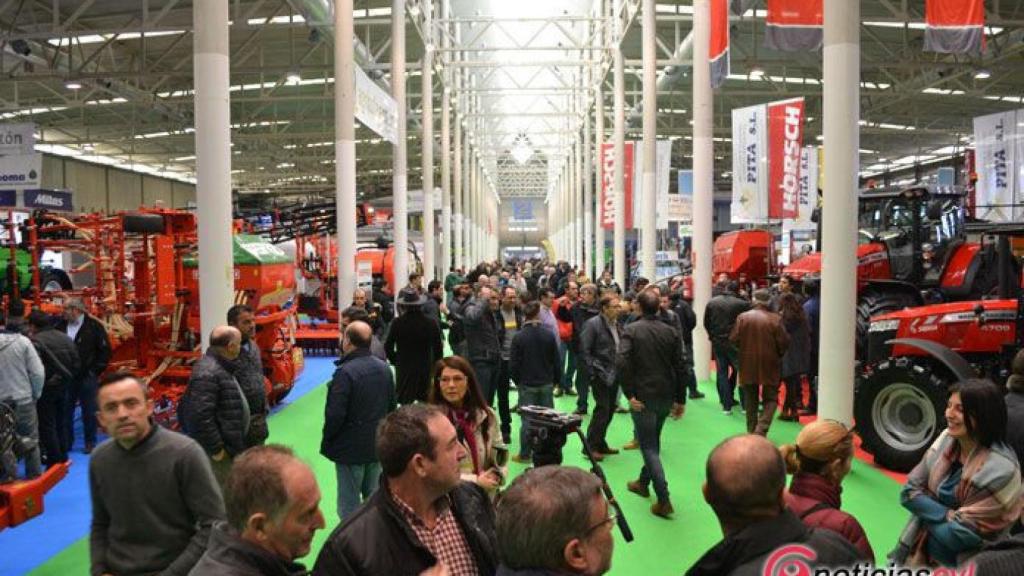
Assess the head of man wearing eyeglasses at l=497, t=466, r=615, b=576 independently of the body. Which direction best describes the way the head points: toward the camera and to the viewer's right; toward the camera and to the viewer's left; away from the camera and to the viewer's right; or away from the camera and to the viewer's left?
away from the camera and to the viewer's right

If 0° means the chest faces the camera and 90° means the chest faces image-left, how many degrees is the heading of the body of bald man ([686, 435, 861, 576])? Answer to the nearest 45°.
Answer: approximately 180°

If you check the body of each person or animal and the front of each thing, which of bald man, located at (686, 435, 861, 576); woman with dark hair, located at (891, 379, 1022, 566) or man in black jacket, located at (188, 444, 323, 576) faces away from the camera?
the bald man

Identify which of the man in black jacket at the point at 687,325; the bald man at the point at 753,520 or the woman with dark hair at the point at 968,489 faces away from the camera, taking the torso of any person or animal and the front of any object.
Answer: the bald man

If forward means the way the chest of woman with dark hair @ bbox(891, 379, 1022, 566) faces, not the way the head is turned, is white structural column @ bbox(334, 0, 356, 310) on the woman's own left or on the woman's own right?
on the woman's own right
